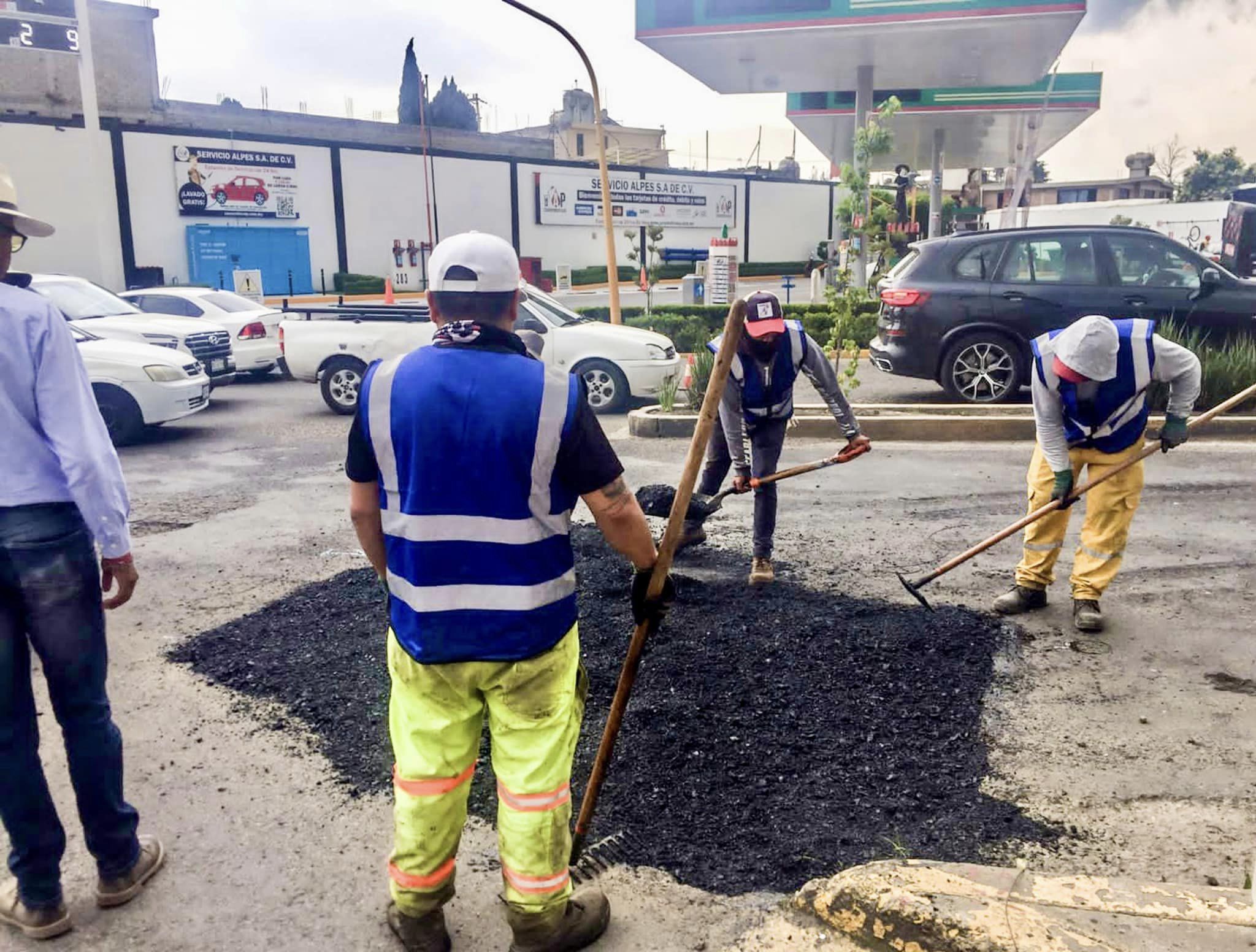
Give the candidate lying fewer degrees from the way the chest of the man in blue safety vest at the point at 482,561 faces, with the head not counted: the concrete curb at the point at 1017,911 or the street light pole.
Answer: the street light pole

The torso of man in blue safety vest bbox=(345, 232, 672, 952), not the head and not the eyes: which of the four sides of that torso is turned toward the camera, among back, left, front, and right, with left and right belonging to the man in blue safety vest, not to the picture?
back

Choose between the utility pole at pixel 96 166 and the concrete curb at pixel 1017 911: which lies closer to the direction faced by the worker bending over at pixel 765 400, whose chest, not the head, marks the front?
the concrete curb

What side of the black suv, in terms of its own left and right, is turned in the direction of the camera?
right

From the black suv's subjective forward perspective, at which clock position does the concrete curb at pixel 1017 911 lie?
The concrete curb is roughly at 3 o'clock from the black suv.

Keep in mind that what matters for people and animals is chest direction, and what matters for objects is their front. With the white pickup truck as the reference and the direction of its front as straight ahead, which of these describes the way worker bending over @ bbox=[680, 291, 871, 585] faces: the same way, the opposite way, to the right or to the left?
to the right

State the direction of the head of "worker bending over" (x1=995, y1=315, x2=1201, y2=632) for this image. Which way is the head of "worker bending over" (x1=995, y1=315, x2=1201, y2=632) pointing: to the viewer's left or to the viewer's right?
to the viewer's left

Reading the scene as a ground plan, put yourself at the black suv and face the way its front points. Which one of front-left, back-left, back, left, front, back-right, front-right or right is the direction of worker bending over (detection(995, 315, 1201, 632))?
right

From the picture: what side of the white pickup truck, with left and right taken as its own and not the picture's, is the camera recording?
right

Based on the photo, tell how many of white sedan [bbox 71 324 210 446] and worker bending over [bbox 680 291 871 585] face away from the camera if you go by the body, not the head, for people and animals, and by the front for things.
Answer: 0

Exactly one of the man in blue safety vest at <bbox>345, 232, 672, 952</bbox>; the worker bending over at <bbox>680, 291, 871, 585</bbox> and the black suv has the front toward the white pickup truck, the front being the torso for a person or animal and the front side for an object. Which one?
the man in blue safety vest

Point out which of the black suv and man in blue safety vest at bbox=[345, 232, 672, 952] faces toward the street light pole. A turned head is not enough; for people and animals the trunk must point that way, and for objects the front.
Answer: the man in blue safety vest
